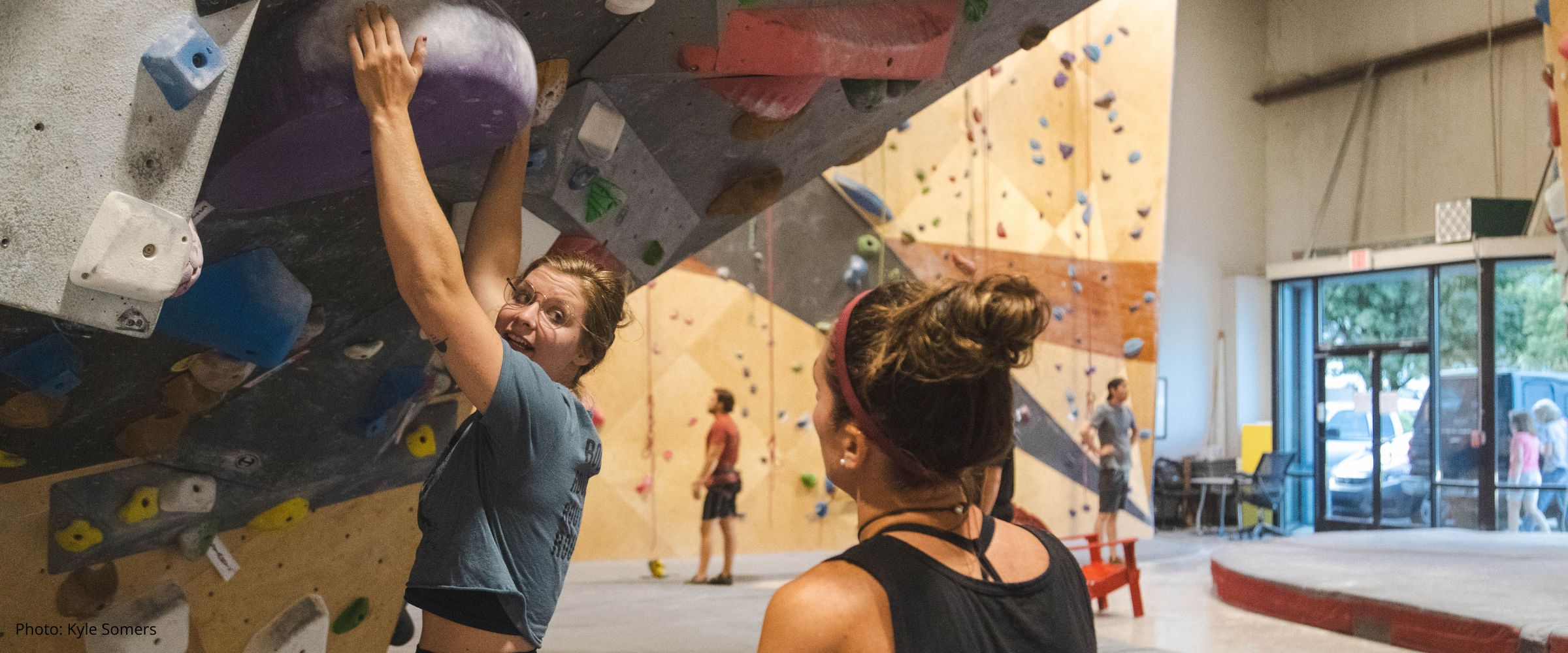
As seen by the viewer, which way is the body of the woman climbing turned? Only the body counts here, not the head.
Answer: to the viewer's left

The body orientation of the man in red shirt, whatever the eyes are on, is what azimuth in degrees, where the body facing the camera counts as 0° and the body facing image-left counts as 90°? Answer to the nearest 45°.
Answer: approximately 90°

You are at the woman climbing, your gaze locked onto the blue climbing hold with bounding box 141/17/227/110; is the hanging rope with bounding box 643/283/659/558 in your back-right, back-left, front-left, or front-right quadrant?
back-right

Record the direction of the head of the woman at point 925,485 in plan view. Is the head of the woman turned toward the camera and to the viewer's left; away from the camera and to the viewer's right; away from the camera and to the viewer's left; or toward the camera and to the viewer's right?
away from the camera and to the viewer's left

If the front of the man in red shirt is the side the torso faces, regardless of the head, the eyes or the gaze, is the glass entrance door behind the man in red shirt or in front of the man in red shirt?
behind

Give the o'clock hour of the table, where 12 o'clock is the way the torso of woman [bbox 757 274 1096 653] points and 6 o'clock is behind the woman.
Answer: The table is roughly at 2 o'clock from the woman.

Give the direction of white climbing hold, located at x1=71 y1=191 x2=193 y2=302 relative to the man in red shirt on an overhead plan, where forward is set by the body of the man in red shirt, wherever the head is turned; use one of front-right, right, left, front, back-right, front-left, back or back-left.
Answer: left

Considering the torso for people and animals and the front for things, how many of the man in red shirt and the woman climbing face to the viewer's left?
2

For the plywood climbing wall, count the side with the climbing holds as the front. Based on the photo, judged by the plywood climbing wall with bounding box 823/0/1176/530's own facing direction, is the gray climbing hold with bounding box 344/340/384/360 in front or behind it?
in front

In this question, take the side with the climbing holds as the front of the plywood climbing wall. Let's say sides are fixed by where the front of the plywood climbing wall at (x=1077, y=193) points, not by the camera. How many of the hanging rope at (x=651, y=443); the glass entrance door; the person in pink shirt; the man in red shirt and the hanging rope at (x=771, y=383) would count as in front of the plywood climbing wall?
3

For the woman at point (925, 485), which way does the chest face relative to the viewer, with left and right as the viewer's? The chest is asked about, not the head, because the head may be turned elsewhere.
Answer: facing away from the viewer and to the left of the viewer

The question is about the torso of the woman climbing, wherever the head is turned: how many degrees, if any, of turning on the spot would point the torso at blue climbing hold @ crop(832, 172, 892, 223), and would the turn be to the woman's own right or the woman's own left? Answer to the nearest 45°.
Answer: approximately 90° to the woman's own right
